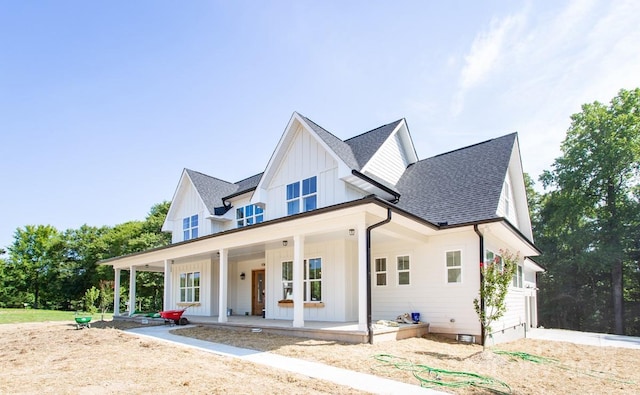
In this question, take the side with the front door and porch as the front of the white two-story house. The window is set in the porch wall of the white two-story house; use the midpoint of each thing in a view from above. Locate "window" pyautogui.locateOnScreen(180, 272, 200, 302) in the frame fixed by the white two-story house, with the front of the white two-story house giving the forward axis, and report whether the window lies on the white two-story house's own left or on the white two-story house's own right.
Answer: on the white two-story house's own right

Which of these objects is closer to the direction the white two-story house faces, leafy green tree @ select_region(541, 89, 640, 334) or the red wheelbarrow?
the red wheelbarrow

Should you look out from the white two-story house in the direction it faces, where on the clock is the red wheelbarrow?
The red wheelbarrow is roughly at 2 o'clock from the white two-story house.

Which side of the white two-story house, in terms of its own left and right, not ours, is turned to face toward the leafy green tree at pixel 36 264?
right

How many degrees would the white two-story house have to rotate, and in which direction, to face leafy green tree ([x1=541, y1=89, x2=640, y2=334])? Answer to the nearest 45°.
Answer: approximately 180°

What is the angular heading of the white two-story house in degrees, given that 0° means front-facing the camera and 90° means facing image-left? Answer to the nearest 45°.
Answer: approximately 45°
